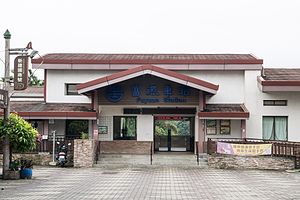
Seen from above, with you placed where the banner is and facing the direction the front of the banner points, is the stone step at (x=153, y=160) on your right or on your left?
on your right

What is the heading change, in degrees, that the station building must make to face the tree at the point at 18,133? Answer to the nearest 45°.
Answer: approximately 45° to its right

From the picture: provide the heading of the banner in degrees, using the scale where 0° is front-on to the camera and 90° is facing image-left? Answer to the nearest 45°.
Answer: approximately 0°

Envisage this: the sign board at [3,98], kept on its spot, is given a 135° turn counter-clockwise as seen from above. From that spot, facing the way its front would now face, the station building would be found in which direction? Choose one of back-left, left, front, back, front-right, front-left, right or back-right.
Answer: front

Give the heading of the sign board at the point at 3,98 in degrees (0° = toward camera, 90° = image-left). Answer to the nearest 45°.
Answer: approximately 0°

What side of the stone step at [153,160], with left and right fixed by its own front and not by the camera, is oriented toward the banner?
left

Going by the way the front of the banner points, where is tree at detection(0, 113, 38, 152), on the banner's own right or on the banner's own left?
on the banner's own right

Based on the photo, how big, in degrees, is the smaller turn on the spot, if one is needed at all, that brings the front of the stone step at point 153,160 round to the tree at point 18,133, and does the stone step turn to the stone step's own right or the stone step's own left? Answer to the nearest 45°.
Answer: approximately 45° to the stone step's own right
